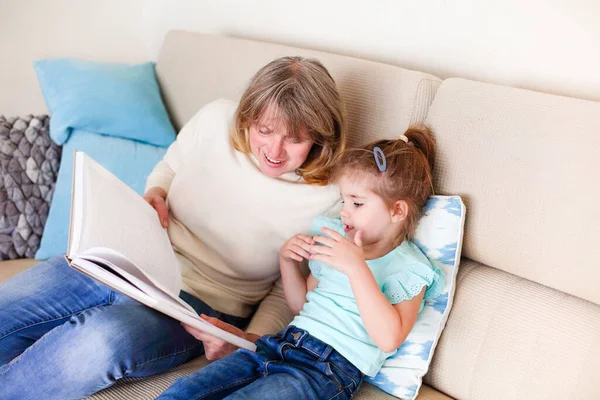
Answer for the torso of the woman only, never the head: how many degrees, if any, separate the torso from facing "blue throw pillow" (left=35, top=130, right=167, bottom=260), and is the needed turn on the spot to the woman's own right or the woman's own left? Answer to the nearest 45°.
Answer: approximately 90° to the woman's own right

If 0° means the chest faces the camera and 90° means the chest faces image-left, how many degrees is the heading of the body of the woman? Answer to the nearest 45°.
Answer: approximately 45°

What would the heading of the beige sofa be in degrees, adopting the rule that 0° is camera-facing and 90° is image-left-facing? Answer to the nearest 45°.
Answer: approximately 45°

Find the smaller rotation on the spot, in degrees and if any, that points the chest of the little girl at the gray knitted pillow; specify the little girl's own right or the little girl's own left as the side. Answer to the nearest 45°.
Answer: approximately 90° to the little girl's own right

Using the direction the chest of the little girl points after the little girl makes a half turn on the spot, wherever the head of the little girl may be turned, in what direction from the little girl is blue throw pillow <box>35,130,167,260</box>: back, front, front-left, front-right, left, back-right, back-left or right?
left

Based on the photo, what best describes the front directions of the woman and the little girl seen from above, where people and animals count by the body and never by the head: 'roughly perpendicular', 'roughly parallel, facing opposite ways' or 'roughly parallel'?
roughly parallel

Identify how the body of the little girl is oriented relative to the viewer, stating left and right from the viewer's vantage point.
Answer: facing the viewer and to the left of the viewer

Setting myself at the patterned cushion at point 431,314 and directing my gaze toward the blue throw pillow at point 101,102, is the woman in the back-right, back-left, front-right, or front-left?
front-left

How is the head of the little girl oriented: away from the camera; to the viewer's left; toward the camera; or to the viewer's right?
to the viewer's left

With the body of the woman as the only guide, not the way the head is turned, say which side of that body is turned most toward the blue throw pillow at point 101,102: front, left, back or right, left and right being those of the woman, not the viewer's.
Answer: right

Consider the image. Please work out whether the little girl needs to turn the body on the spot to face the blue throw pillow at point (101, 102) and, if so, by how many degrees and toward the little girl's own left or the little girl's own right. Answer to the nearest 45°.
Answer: approximately 90° to the little girl's own right
